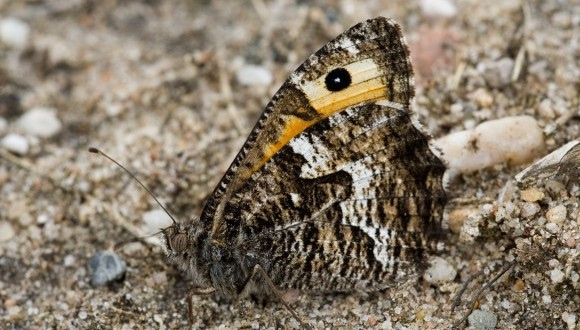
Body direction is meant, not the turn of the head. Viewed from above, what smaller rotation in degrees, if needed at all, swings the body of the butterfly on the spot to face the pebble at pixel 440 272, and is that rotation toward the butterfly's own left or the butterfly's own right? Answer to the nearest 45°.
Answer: approximately 135° to the butterfly's own right

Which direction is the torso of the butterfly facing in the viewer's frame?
to the viewer's left

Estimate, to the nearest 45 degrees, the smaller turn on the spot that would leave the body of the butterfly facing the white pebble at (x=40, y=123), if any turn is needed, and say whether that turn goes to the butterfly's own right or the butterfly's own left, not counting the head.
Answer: approximately 45° to the butterfly's own right

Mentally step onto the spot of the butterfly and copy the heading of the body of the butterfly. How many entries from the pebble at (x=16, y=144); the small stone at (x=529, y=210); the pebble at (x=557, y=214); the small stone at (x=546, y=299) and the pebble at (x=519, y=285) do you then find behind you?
4

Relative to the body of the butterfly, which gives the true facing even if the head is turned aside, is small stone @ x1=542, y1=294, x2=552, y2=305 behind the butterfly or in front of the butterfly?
behind

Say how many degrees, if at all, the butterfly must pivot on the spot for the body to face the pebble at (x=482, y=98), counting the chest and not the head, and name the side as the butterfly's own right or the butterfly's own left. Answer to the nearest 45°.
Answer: approximately 135° to the butterfly's own right

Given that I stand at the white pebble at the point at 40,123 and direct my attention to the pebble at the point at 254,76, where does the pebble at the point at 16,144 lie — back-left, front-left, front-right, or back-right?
back-right

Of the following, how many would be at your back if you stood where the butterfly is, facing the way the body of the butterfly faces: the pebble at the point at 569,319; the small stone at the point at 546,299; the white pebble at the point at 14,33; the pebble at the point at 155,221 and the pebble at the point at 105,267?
2

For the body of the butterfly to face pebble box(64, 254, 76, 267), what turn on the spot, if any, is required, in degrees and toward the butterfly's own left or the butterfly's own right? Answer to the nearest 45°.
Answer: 0° — it already faces it

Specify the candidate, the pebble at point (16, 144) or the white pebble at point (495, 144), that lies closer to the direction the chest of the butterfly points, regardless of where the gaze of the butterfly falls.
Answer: the pebble

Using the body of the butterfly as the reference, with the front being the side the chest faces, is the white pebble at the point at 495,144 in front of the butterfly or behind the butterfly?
behind
